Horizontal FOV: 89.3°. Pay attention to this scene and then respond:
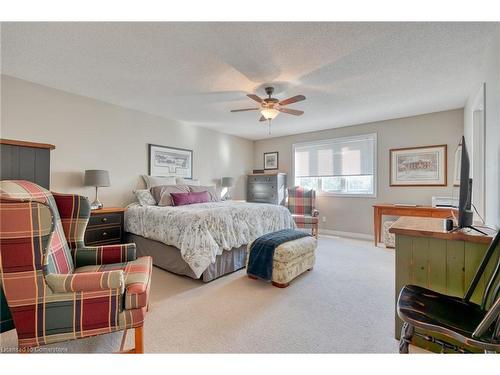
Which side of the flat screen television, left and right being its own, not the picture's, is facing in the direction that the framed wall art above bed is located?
front

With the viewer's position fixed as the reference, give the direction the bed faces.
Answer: facing the viewer and to the right of the viewer

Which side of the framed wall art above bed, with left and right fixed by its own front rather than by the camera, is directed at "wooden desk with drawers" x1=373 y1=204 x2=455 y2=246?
front

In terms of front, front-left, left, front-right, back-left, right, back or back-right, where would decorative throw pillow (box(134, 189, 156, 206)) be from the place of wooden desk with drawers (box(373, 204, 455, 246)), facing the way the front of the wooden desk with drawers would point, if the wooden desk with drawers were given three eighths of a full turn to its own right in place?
left

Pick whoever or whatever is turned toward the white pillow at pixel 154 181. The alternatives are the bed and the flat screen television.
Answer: the flat screen television

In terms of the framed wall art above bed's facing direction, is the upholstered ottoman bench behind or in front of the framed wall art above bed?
in front

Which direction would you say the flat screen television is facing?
to the viewer's left

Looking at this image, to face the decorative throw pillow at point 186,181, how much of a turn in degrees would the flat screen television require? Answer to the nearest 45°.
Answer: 0° — it already faces it

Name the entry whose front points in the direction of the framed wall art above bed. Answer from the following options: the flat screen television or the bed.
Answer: the flat screen television

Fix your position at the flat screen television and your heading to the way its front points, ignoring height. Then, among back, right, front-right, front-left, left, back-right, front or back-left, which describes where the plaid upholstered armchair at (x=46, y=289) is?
front-left

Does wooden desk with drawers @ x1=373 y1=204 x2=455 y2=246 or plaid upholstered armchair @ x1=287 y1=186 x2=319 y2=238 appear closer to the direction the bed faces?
the wooden desk with drawers

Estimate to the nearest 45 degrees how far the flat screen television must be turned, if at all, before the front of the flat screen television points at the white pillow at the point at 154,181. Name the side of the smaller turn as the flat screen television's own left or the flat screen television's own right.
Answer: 0° — it already faces it
